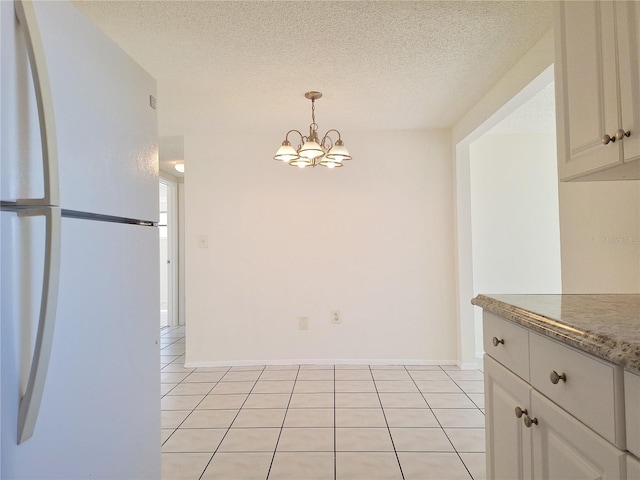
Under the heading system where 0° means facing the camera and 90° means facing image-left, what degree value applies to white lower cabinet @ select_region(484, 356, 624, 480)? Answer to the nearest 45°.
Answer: approximately 45°

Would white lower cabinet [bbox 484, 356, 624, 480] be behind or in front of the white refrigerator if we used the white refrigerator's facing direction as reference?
in front

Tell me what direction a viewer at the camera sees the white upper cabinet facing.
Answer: facing the viewer and to the left of the viewer

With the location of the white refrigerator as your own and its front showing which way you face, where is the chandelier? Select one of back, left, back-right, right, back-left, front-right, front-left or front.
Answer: left

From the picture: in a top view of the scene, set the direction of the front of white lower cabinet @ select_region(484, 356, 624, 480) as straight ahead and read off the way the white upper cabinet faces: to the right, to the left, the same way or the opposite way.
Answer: the same way

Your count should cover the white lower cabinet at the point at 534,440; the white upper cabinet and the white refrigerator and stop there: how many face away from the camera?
0

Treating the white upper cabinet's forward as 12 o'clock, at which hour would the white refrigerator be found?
The white refrigerator is roughly at 12 o'clock from the white upper cabinet.

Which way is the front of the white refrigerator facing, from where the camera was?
facing the viewer and to the right of the viewer

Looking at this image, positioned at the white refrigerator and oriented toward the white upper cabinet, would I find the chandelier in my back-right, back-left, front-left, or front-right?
front-left

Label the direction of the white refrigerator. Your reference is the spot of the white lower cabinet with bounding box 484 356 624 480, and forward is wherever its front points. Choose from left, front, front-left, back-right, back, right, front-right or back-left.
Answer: front

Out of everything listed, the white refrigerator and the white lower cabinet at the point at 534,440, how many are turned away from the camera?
0

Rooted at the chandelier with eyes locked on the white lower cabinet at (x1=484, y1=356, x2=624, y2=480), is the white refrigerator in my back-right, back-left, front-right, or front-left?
front-right

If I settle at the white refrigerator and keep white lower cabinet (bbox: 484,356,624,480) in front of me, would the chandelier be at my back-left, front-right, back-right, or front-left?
front-left

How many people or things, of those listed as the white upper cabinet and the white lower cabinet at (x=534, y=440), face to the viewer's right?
0

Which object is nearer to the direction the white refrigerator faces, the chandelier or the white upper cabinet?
the white upper cabinet

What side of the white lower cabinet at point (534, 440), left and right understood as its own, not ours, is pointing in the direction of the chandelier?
right
